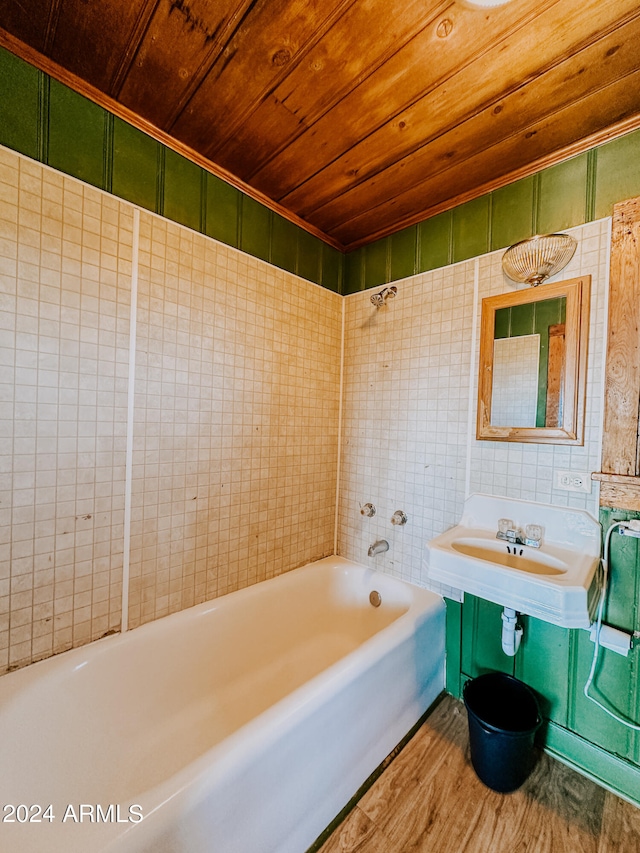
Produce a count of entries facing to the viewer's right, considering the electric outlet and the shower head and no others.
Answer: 0

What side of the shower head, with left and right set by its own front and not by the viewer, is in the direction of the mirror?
left

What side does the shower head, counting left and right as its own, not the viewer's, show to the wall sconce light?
left

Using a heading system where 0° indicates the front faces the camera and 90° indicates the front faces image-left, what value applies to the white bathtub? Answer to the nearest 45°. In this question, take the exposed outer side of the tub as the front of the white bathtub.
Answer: approximately 315°

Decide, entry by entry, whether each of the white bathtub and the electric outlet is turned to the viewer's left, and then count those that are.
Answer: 0

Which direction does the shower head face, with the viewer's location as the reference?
facing the viewer and to the left of the viewer

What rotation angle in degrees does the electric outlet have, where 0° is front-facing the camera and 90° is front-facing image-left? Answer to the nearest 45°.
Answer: approximately 0°

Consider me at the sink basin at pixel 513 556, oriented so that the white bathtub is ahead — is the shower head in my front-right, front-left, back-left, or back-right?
front-right

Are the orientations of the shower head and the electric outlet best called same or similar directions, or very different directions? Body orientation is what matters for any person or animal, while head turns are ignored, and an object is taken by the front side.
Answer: same or similar directions
